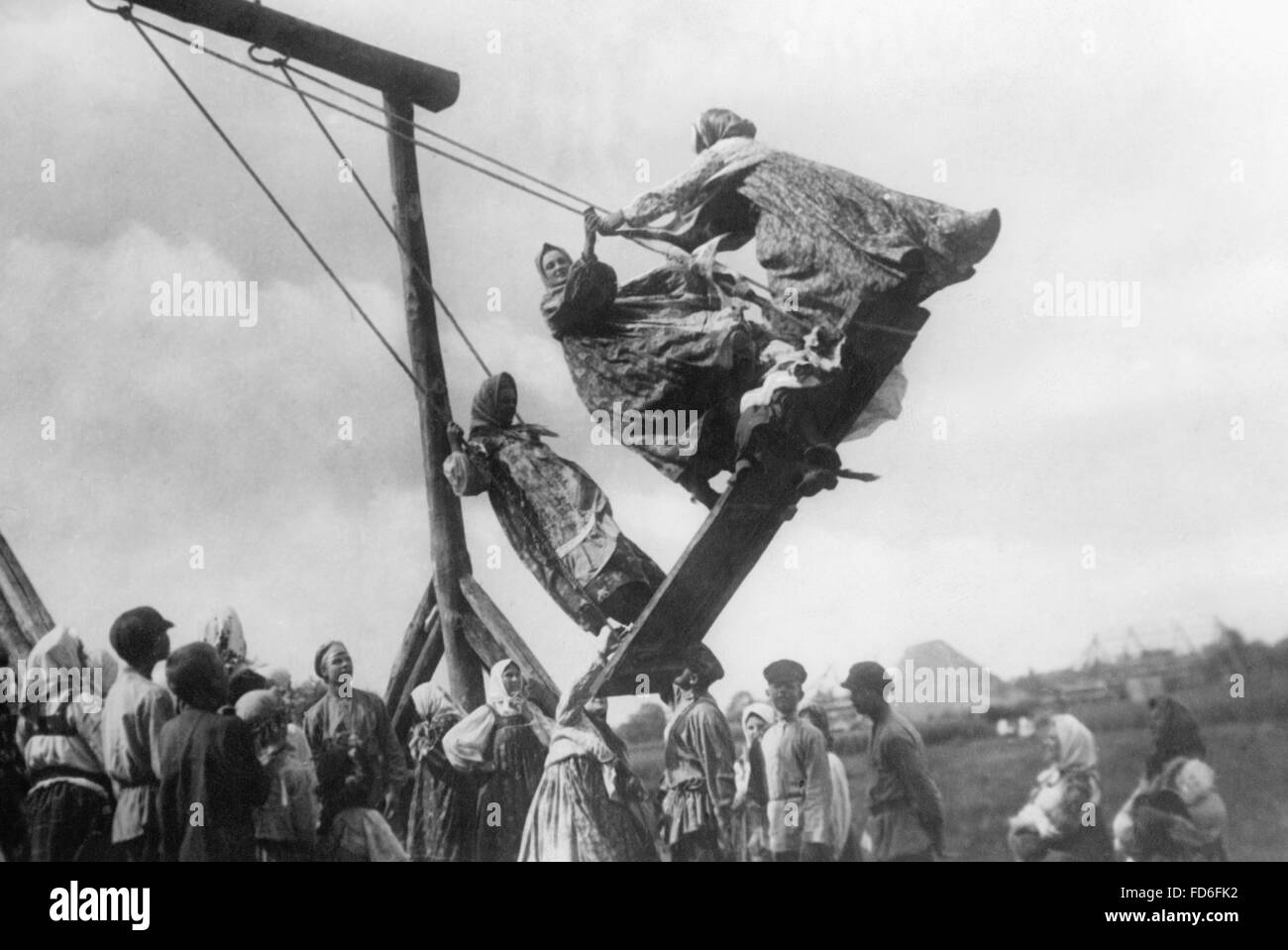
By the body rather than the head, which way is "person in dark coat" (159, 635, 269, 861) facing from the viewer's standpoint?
away from the camera

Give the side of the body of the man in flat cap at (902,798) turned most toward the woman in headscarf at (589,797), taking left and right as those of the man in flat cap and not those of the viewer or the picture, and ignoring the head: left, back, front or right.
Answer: front

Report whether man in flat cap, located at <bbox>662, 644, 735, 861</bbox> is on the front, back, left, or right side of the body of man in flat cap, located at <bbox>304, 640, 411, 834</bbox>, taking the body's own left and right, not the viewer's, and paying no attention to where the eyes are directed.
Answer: left

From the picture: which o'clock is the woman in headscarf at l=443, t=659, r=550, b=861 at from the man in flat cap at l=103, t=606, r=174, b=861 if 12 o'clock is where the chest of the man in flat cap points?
The woman in headscarf is roughly at 12 o'clock from the man in flat cap.

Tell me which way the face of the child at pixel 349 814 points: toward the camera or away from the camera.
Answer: away from the camera

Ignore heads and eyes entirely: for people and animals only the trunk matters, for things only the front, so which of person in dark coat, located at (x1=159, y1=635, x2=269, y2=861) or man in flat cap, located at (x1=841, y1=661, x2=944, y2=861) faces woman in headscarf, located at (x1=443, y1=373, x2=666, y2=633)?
the man in flat cap

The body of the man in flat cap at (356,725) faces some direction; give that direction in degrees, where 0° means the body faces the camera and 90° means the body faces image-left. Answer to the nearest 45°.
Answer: approximately 0°

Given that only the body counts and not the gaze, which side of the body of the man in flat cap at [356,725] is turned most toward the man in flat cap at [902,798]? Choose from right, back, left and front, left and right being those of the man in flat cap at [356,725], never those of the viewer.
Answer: left

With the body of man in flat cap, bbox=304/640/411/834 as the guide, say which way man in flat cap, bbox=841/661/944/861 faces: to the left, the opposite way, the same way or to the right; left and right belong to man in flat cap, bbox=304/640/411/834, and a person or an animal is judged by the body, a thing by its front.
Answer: to the right

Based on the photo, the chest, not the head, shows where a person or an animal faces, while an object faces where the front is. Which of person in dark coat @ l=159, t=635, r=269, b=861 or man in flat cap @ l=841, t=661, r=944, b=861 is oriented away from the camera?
the person in dark coat

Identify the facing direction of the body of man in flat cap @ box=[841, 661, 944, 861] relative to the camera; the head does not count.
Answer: to the viewer's left

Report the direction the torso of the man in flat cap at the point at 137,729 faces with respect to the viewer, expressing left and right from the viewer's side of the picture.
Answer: facing away from the viewer and to the right of the viewer

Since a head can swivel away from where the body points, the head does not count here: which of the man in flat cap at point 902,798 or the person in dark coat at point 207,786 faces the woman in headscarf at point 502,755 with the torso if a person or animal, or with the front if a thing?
the man in flat cap
